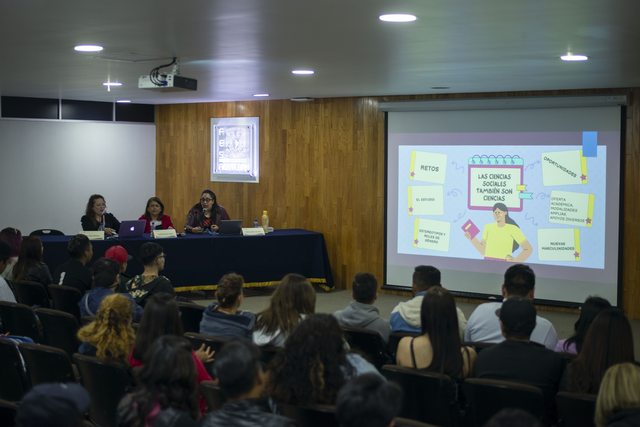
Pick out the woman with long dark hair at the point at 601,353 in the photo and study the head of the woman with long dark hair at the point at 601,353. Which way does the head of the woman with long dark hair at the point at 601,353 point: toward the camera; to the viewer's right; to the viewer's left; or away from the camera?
away from the camera

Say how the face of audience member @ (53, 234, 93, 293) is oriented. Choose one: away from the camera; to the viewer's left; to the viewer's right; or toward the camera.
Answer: away from the camera

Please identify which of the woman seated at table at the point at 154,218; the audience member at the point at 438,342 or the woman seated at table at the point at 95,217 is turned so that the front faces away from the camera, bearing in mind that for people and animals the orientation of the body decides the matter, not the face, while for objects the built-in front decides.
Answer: the audience member

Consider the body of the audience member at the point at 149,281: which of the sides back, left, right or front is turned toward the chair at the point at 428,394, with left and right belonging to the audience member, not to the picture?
right

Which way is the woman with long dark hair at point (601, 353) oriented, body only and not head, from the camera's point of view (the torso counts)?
away from the camera

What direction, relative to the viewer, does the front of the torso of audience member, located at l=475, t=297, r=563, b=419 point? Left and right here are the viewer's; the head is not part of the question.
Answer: facing away from the viewer

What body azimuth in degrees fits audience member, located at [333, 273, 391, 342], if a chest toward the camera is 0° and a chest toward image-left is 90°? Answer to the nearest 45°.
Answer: approximately 180°

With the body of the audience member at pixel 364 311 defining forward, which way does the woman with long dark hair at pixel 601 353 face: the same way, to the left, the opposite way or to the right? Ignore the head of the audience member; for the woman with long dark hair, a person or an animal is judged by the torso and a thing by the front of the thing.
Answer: the same way

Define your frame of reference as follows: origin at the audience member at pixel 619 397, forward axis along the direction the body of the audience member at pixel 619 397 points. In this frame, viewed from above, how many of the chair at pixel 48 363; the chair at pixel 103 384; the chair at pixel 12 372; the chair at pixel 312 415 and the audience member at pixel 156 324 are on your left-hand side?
5

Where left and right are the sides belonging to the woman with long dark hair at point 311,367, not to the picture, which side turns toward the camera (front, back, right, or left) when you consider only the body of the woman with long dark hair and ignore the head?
back

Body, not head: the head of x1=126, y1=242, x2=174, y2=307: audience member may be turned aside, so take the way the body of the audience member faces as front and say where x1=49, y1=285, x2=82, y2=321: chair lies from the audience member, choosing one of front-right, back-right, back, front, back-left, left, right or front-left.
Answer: left

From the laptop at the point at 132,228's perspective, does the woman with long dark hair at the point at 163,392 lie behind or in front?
behind

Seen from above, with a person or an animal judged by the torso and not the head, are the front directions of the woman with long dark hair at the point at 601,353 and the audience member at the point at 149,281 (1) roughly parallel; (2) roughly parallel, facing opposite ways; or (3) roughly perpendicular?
roughly parallel

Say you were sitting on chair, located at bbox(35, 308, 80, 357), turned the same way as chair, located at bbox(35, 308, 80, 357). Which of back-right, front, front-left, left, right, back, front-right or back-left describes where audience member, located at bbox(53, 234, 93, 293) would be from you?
front-left

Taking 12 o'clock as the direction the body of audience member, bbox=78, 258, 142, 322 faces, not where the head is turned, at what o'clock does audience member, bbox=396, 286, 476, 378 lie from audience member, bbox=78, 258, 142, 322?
audience member, bbox=396, 286, 476, 378 is roughly at 3 o'clock from audience member, bbox=78, 258, 142, 322.

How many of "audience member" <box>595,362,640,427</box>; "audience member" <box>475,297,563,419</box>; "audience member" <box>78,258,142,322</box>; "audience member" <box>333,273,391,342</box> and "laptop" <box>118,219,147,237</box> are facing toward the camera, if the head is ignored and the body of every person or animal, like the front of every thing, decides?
0

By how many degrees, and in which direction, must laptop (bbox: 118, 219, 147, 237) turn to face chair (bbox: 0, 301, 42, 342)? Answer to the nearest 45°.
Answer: approximately 180°

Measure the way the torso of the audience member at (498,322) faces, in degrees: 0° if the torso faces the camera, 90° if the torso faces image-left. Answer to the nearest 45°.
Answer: approximately 180°

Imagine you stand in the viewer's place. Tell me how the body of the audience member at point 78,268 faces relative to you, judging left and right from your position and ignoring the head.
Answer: facing away from the viewer and to the right of the viewer
